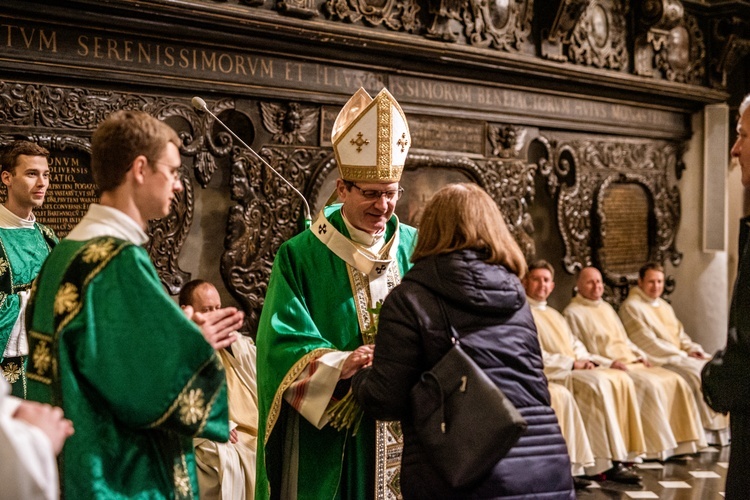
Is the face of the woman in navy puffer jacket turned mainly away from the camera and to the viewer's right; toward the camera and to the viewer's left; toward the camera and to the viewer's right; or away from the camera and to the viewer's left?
away from the camera and to the viewer's left

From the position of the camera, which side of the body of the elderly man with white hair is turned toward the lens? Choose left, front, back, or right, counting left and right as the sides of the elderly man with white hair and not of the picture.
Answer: left

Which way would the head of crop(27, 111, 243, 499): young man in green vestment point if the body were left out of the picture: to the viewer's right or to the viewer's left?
to the viewer's right
